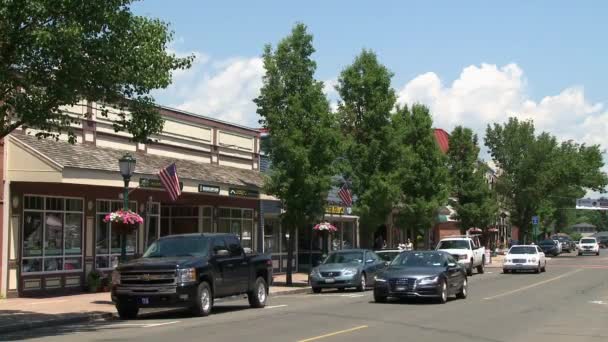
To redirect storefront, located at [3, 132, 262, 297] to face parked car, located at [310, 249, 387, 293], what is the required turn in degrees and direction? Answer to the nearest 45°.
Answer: approximately 45° to its left

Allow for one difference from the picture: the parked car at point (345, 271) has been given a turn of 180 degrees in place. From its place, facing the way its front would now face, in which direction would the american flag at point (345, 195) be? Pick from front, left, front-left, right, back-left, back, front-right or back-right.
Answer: front-left

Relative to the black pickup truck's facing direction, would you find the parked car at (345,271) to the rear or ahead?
to the rear

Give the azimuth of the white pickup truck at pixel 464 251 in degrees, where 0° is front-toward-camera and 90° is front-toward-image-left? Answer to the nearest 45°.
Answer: approximately 45°

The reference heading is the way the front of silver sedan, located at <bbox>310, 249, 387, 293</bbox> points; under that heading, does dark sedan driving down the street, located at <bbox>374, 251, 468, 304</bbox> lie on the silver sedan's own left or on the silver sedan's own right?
on the silver sedan's own left

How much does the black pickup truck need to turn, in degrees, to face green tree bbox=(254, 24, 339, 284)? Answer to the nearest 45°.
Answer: approximately 135° to its right

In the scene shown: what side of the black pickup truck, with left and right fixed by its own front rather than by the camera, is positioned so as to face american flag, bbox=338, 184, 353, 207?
back

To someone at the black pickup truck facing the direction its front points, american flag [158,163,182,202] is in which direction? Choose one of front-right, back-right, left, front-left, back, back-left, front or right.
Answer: back-right

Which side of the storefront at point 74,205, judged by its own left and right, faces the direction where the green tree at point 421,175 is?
left

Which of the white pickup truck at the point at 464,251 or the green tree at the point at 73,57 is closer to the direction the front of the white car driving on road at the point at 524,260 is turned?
the green tree
